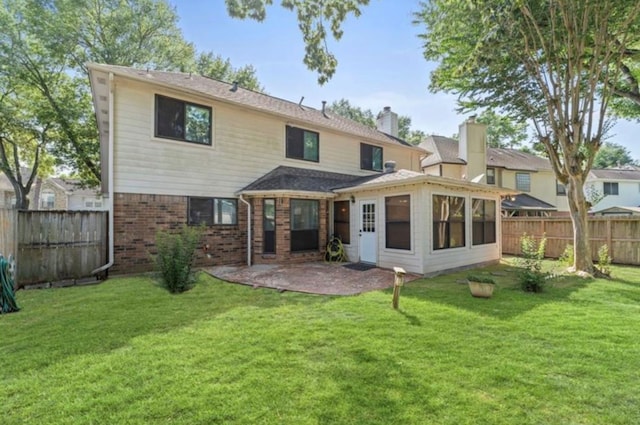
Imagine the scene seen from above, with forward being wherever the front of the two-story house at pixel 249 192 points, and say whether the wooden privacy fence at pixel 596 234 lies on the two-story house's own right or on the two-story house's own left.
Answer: on the two-story house's own right

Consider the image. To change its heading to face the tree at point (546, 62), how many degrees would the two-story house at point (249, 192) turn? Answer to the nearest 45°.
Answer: approximately 135° to its right

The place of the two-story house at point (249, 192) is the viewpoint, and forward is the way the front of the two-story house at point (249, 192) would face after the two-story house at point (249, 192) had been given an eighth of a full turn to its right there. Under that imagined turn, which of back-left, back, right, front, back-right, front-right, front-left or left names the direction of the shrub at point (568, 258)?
right

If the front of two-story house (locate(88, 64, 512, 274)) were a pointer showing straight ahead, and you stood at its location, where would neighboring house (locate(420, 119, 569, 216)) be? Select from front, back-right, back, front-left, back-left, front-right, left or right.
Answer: right

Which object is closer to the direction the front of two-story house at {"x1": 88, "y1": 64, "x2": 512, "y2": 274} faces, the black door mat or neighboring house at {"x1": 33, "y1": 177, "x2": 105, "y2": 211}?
the neighboring house

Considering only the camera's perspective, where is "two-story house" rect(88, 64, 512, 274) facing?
facing away from the viewer and to the left of the viewer

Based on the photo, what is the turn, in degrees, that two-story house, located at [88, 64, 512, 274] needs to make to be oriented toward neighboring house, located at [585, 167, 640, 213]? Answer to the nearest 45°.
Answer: approximately 90° to its right

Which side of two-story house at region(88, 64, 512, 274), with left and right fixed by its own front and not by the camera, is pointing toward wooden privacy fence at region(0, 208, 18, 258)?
left

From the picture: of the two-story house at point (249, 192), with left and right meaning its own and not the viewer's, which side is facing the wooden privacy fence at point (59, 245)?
left

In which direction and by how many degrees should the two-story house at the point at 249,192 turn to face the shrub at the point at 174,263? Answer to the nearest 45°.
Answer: approximately 135° to its left

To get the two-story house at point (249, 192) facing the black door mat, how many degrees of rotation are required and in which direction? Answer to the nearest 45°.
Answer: approximately 135° to its right

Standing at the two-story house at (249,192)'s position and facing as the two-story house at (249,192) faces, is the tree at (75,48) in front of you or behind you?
in front
